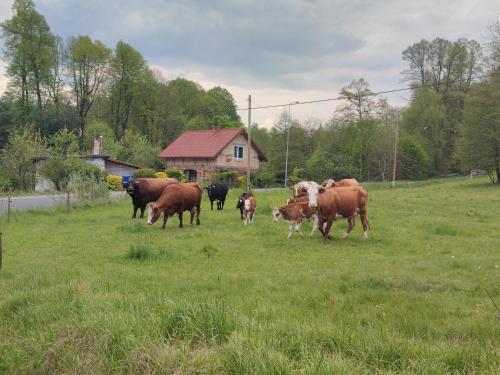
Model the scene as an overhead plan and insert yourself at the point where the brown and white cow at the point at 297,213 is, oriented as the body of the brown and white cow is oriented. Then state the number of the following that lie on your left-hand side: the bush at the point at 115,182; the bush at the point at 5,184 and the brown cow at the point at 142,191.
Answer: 0

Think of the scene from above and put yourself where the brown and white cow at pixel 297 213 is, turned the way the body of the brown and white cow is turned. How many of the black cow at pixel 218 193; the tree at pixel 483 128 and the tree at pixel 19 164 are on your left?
0

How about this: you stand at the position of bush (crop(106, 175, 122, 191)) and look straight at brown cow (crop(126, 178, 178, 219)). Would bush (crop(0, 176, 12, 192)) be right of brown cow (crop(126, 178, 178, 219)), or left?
right

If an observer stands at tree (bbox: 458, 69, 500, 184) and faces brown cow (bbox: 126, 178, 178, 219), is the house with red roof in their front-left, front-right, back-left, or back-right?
front-right

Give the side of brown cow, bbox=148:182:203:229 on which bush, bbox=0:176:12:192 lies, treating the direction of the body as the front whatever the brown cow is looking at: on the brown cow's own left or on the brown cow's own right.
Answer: on the brown cow's own right

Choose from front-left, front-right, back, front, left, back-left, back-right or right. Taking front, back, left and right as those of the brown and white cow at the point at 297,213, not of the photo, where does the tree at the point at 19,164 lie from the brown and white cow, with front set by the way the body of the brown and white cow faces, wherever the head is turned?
front-right

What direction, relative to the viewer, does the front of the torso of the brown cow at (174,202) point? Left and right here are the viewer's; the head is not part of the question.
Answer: facing the viewer and to the left of the viewer

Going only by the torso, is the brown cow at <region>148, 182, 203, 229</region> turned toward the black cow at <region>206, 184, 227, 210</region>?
no

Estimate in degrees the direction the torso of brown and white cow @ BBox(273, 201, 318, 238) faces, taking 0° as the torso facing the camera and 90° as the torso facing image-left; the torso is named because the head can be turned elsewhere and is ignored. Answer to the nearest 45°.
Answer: approximately 90°

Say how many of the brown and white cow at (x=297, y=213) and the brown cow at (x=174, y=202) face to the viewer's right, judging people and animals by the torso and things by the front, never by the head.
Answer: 0

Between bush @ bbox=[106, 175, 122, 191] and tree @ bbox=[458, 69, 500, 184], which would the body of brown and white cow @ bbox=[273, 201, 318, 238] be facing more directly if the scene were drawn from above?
the bush
